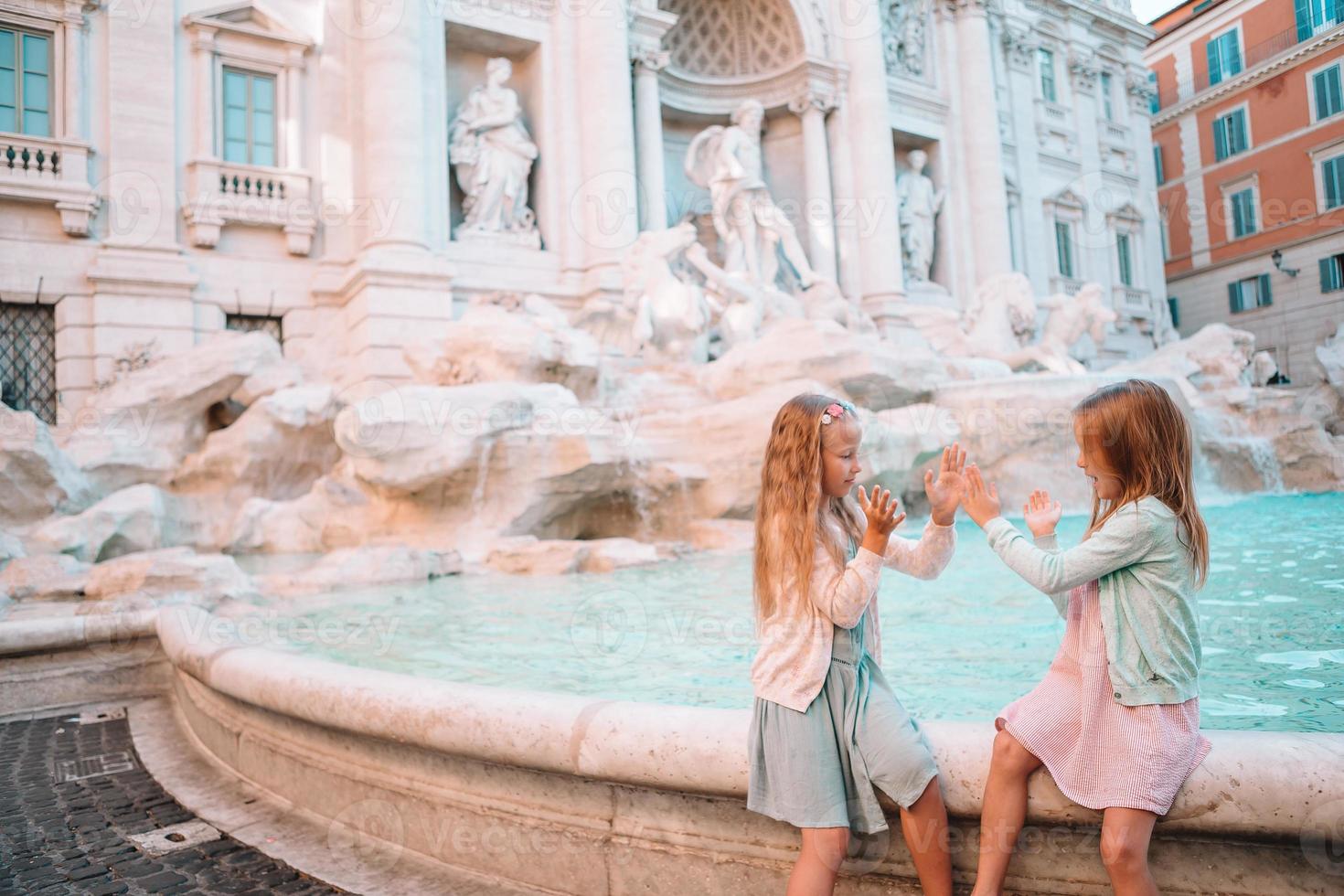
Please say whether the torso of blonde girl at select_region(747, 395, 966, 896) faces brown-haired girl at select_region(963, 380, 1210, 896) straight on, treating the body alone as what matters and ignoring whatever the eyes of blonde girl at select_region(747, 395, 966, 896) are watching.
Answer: yes

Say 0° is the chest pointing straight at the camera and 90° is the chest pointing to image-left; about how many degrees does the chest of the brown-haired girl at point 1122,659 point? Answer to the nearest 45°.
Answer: approximately 90°

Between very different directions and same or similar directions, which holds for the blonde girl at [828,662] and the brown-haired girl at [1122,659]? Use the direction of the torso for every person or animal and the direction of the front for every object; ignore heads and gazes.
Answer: very different directions

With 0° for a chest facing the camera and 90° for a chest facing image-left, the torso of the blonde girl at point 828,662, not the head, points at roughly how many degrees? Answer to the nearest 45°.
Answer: approximately 270°

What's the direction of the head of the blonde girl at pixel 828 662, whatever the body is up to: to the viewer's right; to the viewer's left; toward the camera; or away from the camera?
to the viewer's right

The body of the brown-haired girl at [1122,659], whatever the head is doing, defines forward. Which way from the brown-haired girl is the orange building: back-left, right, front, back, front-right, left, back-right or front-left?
right

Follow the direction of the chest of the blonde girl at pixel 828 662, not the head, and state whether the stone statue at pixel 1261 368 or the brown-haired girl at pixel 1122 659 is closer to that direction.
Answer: the brown-haired girl

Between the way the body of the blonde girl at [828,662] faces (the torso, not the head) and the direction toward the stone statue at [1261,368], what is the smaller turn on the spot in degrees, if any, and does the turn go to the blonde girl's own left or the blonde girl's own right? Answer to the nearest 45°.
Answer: approximately 45° to the blonde girl's own left

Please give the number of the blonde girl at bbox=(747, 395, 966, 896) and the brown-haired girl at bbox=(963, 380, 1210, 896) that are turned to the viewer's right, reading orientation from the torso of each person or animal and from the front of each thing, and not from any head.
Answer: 1

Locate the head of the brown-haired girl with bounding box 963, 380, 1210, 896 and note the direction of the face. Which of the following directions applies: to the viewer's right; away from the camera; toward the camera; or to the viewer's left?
to the viewer's left

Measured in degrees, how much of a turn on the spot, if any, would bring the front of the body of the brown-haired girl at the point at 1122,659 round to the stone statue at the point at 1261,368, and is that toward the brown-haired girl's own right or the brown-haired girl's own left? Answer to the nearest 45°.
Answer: approximately 90° to the brown-haired girl's own right

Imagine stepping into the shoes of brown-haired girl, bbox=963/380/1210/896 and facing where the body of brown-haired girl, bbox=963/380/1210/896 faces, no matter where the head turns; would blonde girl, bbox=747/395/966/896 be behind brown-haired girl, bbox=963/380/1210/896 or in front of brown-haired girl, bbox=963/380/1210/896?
in front
